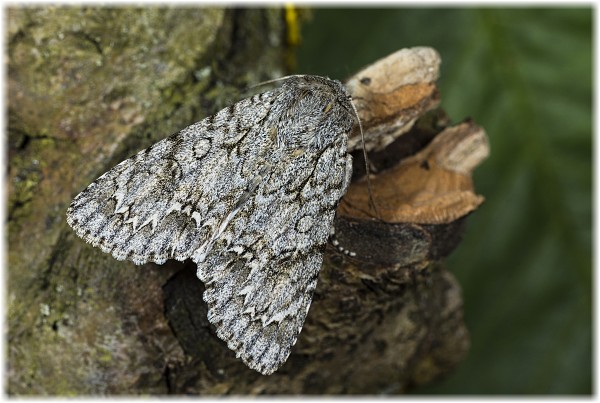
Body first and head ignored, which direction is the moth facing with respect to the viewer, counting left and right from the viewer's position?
facing away from the viewer and to the right of the viewer
